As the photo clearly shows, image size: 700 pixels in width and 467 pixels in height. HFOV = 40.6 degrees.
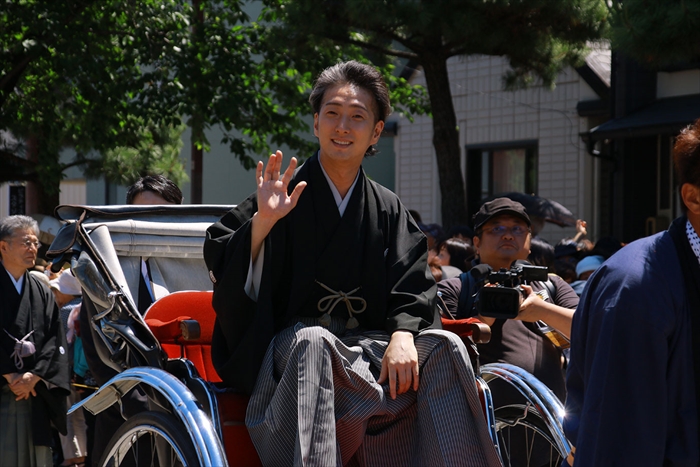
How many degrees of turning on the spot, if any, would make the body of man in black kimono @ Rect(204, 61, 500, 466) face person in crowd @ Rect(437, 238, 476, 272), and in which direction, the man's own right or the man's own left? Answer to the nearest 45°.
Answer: approximately 180°

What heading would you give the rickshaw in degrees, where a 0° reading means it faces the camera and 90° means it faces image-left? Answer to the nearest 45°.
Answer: approximately 315°

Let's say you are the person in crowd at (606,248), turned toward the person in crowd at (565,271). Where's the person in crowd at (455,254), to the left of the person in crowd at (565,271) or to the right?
right

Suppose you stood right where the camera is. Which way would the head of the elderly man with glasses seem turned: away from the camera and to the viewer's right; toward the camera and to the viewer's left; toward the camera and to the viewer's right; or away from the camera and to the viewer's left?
toward the camera and to the viewer's right

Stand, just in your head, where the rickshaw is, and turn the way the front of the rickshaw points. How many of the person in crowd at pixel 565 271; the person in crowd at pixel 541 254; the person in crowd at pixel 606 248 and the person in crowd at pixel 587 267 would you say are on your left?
4

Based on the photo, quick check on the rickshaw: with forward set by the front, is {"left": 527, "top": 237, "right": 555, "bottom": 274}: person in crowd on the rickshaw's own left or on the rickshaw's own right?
on the rickshaw's own left

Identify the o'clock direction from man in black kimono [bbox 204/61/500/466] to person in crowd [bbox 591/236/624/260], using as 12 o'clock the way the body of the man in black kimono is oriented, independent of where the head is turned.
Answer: The person in crowd is roughly at 7 o'clock from the man in black kimono.

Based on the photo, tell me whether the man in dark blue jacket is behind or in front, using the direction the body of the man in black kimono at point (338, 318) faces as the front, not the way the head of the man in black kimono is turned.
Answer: in front

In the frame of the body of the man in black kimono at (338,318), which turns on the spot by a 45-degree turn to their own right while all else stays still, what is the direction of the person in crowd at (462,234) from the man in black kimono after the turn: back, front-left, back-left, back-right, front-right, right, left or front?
back-right
